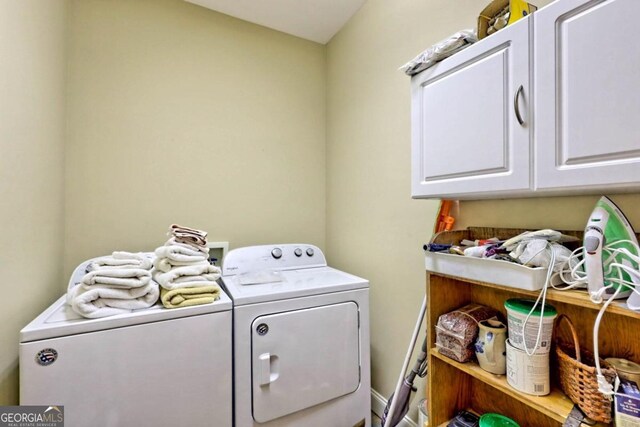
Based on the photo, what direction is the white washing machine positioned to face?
toward the camera

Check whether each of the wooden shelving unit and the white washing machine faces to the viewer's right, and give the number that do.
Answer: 0

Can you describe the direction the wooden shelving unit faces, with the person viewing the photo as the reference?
facing the viewer and to the left of the viewer

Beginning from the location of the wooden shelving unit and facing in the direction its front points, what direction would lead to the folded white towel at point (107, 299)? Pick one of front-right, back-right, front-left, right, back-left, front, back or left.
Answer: front

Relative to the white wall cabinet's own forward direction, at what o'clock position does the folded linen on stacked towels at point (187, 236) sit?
The folded linen on stacked towels is roughly at 1 o'clock from the white wall cabinet.

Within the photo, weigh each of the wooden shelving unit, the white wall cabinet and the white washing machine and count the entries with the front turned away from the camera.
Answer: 0

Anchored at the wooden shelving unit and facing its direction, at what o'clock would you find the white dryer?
The white dryer is roughly at 1 o'clock from the wooden shelving unit.

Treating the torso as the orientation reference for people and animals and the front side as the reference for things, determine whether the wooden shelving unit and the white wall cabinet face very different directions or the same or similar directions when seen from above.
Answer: same or similar directions

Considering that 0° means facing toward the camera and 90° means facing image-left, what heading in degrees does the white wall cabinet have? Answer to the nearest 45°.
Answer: approximately 45°

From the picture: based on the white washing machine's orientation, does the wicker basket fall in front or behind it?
in front
